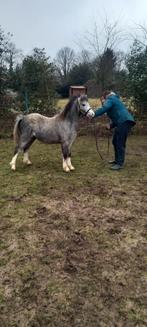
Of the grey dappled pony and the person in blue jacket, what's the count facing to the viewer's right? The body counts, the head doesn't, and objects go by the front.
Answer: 1

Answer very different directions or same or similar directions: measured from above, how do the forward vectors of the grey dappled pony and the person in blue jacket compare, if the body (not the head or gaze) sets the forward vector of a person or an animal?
very different directions

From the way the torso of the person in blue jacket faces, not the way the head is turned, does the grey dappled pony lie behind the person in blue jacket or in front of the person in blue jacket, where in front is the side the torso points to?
in front

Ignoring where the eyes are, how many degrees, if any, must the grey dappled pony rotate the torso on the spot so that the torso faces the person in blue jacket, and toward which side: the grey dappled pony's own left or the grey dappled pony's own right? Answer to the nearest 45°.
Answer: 0° — it already faces them

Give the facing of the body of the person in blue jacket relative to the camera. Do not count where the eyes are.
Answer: to the viewer's left

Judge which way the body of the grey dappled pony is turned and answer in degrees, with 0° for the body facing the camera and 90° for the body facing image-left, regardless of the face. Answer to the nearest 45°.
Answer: approximately 270°
